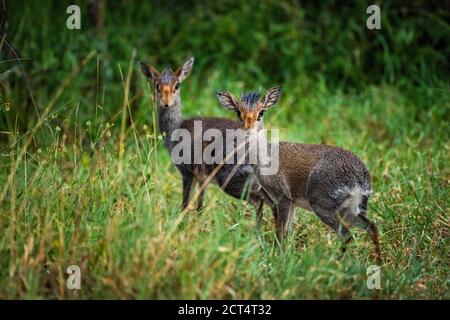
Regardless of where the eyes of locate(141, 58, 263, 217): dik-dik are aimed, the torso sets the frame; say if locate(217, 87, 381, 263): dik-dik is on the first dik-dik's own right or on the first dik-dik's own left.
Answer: on the first dik-dik's own left

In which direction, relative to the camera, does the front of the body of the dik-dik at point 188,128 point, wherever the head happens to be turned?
to the viewer's left
